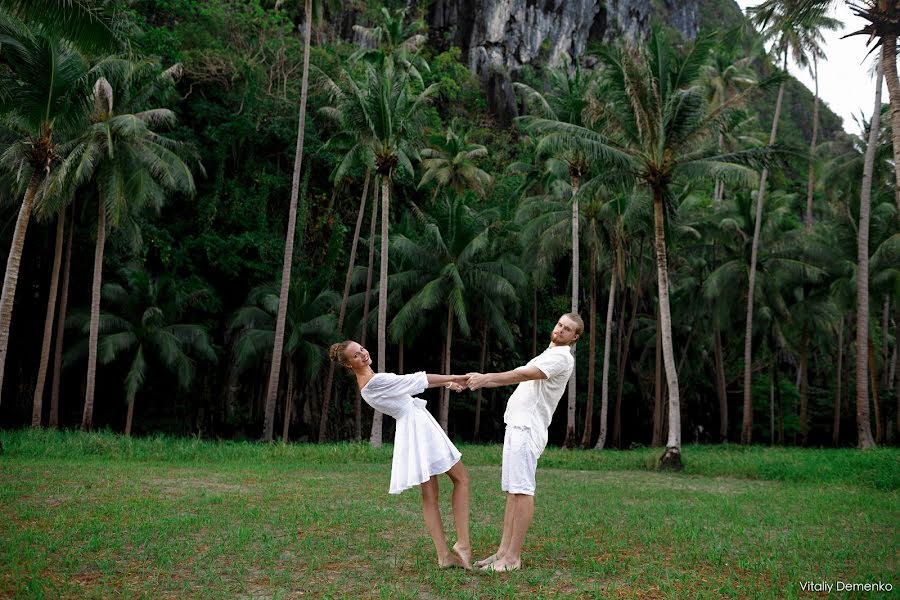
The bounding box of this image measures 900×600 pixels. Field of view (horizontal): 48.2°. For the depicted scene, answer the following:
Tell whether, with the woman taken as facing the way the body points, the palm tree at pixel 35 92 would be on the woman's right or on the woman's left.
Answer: on the woman's left

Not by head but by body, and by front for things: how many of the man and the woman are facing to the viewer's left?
1

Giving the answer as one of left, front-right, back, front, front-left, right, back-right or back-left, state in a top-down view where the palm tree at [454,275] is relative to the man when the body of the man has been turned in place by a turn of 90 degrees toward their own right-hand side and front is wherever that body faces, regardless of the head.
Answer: front

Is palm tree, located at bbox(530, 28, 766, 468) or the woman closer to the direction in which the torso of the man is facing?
the woman

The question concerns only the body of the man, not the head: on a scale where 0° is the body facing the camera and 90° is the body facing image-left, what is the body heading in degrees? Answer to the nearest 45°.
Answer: approximately 90°

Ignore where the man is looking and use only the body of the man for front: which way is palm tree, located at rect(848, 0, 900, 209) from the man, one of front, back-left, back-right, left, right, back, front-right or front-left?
back-right

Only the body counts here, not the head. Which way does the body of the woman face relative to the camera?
to the viewer's right

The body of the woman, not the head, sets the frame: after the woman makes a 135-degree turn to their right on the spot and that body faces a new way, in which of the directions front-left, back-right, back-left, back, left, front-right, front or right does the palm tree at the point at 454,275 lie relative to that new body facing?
back-right

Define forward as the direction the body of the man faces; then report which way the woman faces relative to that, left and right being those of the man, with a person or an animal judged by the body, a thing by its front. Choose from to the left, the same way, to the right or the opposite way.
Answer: the opposite way

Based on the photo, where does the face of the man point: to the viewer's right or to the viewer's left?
to the viewer's left

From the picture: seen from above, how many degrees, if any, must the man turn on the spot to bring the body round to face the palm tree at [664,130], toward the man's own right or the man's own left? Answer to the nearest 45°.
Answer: approximately 90° to the man's own right

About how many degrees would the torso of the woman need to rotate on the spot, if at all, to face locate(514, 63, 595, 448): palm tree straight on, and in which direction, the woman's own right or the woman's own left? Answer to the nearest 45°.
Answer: approximately 90° to the woman's own left

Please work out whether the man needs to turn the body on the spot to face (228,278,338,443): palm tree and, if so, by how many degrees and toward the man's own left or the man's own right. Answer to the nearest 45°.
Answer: approximately 90° to the man's own right

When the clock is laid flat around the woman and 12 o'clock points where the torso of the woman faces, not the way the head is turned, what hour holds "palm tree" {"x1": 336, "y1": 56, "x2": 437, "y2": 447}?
The palm tree is roughly at 9 o'clock from the woman.
